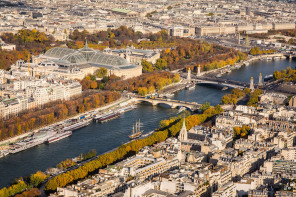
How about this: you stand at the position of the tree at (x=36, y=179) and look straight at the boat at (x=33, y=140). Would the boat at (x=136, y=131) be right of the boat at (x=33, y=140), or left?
right

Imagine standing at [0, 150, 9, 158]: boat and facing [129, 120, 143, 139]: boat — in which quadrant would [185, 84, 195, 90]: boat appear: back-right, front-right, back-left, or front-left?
front-left

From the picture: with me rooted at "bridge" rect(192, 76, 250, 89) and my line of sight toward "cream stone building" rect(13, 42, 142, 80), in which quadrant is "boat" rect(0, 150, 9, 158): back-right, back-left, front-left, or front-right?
front-left
